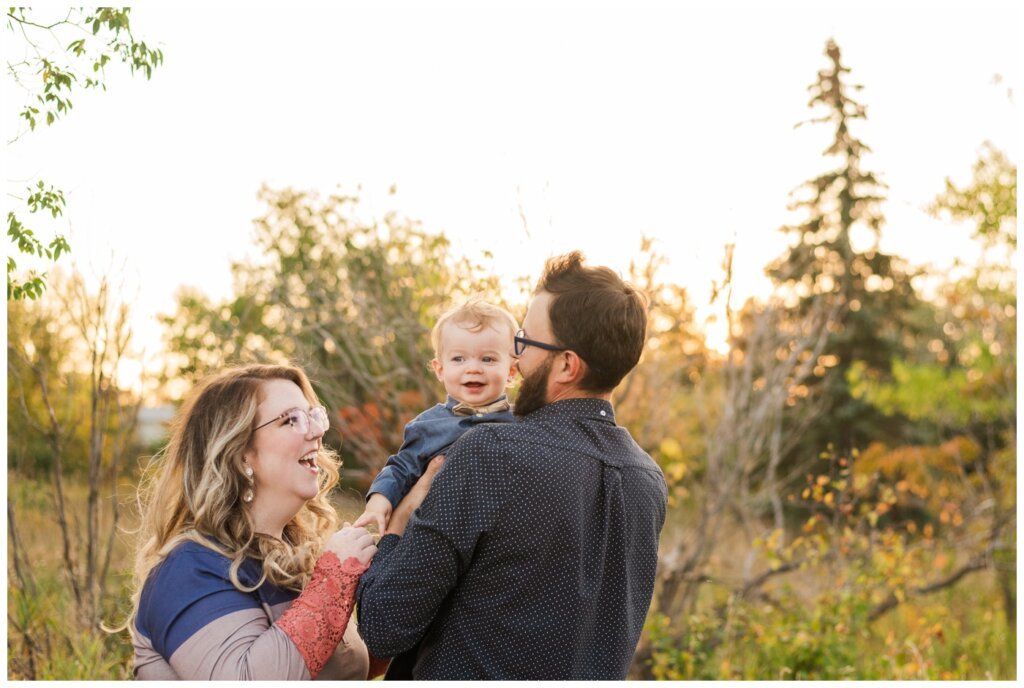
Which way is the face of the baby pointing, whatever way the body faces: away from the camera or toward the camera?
toward the camera

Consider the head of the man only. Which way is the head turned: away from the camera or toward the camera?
away from the camera

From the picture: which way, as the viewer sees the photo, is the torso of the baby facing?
toward the camera

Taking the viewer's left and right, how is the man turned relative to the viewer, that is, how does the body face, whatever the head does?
facing away from the viewer and to the left of the viewer

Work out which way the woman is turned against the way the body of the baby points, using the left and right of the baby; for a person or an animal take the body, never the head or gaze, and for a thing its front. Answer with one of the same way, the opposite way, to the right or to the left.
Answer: to the left

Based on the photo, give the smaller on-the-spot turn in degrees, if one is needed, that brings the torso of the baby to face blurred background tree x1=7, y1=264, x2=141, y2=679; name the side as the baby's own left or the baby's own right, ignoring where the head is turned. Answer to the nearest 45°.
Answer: approximately 135° to the baby's own right

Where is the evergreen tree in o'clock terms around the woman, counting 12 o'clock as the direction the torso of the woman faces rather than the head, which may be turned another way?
The evergreen tree is roughly at 10 o'clock from the woman.

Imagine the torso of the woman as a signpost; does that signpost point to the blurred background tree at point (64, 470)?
no

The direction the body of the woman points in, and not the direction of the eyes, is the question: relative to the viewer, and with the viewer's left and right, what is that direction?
facing to the right of the viewer

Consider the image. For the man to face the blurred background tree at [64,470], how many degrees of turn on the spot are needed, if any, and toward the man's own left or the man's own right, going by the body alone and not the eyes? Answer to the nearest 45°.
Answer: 0° — they already face it

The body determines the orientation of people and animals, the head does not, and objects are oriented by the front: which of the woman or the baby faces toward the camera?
the baby
